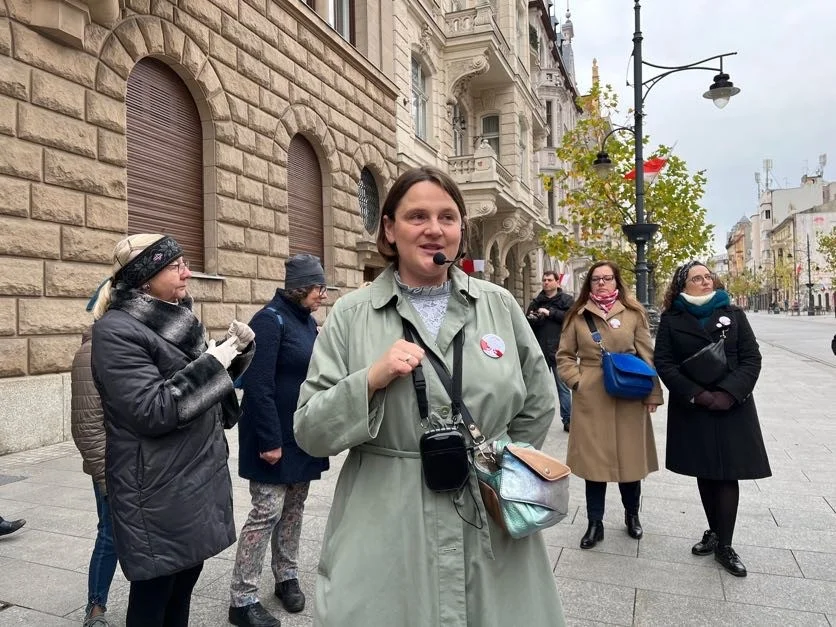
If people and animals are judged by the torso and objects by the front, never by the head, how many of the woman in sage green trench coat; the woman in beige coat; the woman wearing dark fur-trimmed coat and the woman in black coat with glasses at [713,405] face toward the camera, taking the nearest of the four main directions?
3

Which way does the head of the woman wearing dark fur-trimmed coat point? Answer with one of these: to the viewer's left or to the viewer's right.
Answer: to the viewer's right

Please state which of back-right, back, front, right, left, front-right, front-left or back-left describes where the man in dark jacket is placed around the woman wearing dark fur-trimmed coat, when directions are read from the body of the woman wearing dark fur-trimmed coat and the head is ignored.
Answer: front-left

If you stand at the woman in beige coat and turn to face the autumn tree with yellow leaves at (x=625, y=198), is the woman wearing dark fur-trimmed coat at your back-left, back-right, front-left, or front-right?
back-left

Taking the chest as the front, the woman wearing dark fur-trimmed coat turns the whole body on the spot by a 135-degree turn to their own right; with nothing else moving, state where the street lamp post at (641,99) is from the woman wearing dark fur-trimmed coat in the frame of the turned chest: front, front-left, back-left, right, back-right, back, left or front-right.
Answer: back

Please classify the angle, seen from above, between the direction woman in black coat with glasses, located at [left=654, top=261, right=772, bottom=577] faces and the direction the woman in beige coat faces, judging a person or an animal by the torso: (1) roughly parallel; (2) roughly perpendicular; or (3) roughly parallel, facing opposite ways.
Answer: roughly parallel

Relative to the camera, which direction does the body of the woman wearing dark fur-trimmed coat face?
to the viewer's right

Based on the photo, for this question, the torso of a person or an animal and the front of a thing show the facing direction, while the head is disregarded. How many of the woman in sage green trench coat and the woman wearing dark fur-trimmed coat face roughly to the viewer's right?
1

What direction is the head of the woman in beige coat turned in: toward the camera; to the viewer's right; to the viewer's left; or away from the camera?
toward the camera

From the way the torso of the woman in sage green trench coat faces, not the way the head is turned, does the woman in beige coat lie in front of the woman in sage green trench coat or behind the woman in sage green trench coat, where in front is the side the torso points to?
behind

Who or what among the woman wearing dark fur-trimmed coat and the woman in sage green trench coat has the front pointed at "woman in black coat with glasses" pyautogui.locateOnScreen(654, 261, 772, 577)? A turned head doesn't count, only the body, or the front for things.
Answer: the woman wearing dark fur-trimmed coat

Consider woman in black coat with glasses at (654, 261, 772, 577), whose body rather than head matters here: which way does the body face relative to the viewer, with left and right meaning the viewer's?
facing the viewer

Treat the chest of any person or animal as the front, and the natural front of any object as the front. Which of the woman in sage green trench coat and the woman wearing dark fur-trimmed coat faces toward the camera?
the woman in sage green trench coat

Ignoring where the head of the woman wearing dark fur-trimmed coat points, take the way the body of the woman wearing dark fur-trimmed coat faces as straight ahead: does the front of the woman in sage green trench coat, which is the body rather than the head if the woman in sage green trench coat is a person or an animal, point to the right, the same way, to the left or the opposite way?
to the right

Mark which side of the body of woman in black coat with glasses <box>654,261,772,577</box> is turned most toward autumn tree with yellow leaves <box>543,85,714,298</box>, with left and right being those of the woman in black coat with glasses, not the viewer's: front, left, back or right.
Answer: back
